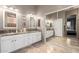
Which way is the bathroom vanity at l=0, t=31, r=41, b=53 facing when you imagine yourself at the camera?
facing the viewer and to the right of the viewer

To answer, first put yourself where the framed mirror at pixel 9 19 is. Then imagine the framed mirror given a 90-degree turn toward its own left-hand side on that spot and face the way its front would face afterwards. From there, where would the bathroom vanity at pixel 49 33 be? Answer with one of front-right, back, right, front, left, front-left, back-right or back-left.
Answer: front-right

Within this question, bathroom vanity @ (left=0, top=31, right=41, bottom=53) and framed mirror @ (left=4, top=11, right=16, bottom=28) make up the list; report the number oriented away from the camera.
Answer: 0

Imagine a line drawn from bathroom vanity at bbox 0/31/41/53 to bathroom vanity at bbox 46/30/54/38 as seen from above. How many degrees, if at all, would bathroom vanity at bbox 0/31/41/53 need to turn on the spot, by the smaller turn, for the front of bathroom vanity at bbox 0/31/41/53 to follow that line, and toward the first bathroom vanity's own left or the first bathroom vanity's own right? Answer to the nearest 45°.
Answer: approximately 45° to the first bathroom vanity's own left

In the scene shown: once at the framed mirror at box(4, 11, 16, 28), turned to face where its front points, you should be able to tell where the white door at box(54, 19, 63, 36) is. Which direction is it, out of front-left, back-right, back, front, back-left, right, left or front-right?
front-left

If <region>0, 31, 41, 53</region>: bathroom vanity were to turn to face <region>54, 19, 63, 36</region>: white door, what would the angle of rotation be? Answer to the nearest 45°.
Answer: approximately 45° to its left
